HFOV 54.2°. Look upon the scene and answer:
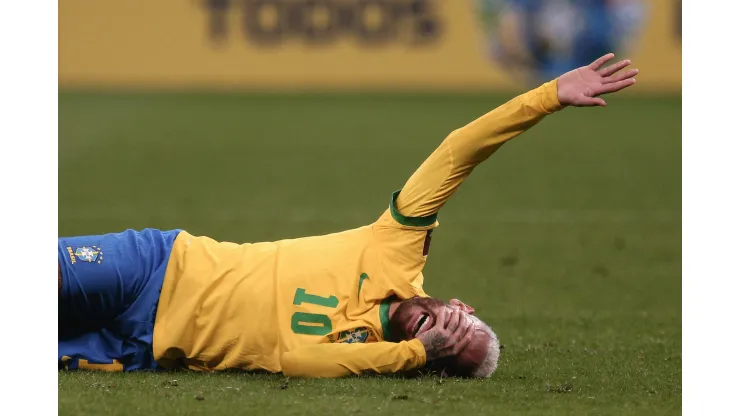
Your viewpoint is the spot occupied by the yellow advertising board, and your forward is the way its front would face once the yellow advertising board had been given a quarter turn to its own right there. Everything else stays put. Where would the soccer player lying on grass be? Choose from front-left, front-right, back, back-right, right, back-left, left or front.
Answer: left

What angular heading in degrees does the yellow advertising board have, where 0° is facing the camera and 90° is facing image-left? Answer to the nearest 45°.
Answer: approximately 0°
